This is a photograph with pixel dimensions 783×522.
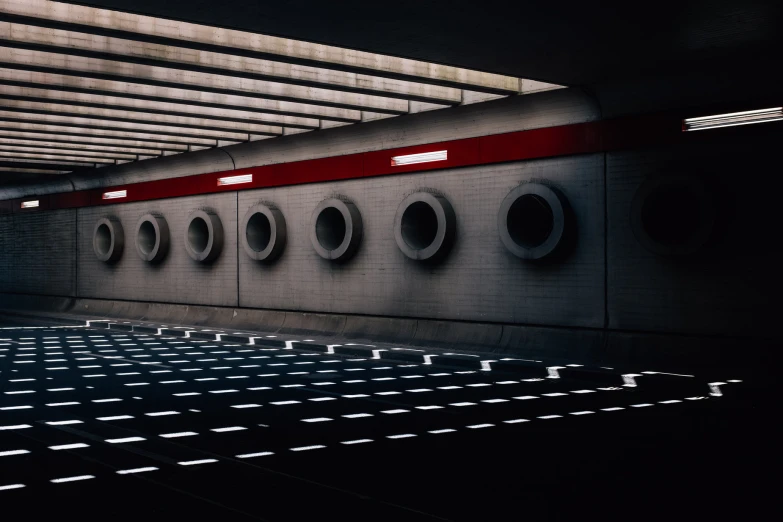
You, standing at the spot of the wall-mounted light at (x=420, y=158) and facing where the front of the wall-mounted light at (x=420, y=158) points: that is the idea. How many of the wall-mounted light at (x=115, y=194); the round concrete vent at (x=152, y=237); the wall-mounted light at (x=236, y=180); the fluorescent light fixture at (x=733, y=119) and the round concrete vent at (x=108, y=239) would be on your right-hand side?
4

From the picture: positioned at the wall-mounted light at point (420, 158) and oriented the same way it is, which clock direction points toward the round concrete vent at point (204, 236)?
The round concrete vent is roughly at 3 o'clock from the wall-mounted light.

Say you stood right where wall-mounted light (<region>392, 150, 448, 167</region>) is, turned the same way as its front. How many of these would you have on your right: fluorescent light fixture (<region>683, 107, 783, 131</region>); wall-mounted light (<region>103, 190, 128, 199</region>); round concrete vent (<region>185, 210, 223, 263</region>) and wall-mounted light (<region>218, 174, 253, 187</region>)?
3

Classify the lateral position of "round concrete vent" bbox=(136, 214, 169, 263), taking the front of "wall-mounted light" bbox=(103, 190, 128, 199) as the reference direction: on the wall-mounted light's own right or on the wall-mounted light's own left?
on the wall-mounted light's own left

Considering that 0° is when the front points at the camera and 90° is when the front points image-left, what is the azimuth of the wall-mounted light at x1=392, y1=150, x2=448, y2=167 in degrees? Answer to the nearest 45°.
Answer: approximately 45°

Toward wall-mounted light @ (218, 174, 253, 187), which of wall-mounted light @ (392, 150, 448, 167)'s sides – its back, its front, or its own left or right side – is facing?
right

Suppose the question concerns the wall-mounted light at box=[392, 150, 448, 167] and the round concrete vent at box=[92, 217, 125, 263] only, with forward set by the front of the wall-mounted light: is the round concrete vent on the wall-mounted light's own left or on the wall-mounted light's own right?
on the wall-mounted light's own right

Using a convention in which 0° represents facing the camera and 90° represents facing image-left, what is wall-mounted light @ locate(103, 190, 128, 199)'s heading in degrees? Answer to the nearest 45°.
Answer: approximately 45°

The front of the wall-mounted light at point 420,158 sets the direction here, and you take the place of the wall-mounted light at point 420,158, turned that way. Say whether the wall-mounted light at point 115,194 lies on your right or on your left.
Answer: on your right

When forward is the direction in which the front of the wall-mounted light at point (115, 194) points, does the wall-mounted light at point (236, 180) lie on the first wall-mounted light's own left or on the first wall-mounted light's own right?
on the first wall-mounted light's own left
